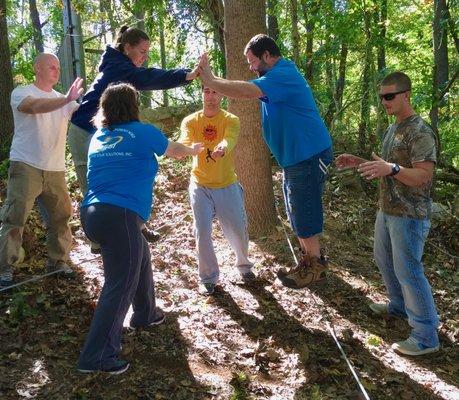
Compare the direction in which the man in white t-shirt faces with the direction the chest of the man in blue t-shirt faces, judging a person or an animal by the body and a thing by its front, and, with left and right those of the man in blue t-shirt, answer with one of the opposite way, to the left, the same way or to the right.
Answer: the opposite way

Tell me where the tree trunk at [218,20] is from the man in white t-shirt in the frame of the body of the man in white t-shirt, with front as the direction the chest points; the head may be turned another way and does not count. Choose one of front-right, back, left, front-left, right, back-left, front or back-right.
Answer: left

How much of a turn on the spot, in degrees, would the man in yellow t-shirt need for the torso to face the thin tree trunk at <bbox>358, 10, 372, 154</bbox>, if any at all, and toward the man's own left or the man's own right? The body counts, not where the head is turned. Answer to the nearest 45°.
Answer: approximately 135° to the man's own left

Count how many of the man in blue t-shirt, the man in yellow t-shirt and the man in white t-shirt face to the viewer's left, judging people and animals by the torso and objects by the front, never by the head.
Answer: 1

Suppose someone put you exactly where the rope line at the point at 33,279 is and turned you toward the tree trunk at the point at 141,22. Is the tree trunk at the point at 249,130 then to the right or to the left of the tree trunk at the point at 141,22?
right

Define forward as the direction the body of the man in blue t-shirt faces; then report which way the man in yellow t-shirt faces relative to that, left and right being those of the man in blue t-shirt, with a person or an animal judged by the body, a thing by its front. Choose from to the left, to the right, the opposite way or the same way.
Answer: to the left

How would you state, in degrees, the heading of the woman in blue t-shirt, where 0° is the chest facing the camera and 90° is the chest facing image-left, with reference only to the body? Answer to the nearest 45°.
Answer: approximately 225°

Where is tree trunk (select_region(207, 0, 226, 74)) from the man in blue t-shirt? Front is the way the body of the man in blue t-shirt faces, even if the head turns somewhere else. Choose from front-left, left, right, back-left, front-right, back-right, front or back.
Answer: right

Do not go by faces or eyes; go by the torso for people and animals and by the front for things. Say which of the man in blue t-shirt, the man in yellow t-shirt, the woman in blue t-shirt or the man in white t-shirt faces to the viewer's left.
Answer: the man in blue t-shirt

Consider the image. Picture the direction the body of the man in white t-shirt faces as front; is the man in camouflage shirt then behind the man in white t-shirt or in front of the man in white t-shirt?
in front

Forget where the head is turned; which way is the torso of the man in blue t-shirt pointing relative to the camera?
to the viewer's left

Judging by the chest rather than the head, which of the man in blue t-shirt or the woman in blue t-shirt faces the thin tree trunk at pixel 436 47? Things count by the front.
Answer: the woman in blue t-shirt

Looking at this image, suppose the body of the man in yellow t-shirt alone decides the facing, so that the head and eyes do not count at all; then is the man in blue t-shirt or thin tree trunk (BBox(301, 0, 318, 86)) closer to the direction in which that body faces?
the man in blue t-shirt
